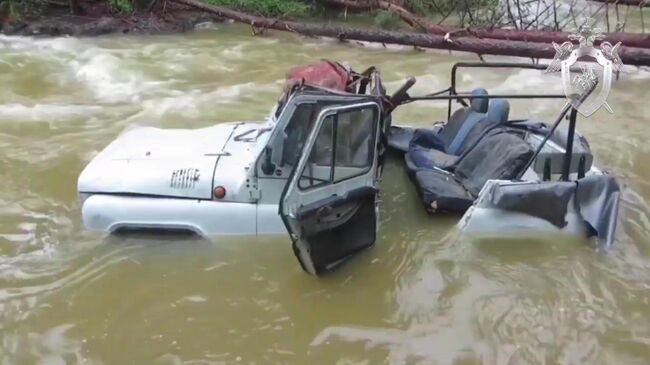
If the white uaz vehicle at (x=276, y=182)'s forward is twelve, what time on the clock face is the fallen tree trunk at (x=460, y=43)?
The fallen tree trunk is roughly at 4 o'clock from the white uaz vehicle.

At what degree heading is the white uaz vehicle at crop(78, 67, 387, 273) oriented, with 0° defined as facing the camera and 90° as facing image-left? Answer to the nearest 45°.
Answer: approximately 90°

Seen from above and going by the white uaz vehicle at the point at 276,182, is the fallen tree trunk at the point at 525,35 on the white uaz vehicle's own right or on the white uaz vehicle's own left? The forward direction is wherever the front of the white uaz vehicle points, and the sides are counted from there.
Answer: on the white uaz vehicle's own right
